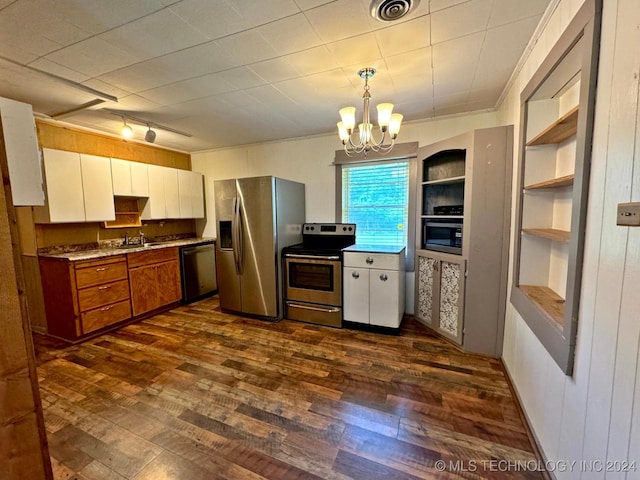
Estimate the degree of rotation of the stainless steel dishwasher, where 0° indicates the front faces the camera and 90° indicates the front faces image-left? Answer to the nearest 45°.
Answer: approximately 315°

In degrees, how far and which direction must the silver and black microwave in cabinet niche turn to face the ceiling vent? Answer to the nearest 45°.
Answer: approximately 45° to its left

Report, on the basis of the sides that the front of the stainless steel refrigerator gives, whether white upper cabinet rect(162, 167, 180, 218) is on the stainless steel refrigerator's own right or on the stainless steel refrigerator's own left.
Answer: on the stainless steel refrigerator's own right

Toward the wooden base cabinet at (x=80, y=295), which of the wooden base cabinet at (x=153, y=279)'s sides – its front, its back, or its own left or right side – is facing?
right

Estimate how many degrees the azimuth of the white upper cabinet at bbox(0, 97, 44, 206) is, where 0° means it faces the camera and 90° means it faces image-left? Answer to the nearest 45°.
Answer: approximately 315°

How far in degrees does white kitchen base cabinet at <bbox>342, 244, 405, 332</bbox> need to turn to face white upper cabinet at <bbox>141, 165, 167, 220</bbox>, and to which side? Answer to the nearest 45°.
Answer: approximately 90° to its right

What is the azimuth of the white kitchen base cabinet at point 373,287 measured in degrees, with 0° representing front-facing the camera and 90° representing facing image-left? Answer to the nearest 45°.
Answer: approximately 0°

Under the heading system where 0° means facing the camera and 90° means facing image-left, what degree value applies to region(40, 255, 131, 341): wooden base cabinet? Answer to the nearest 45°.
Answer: approximately 315°

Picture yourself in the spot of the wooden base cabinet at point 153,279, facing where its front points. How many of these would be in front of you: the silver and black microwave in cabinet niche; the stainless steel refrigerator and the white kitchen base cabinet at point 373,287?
3

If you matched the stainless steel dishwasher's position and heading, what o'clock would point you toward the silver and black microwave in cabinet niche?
The silver and black microwave in cabinet niche is roughly at 12 o'clock from the stainless steel dishwasher.

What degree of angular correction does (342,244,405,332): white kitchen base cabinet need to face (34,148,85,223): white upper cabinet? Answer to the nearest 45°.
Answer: approximately 90° to its right
